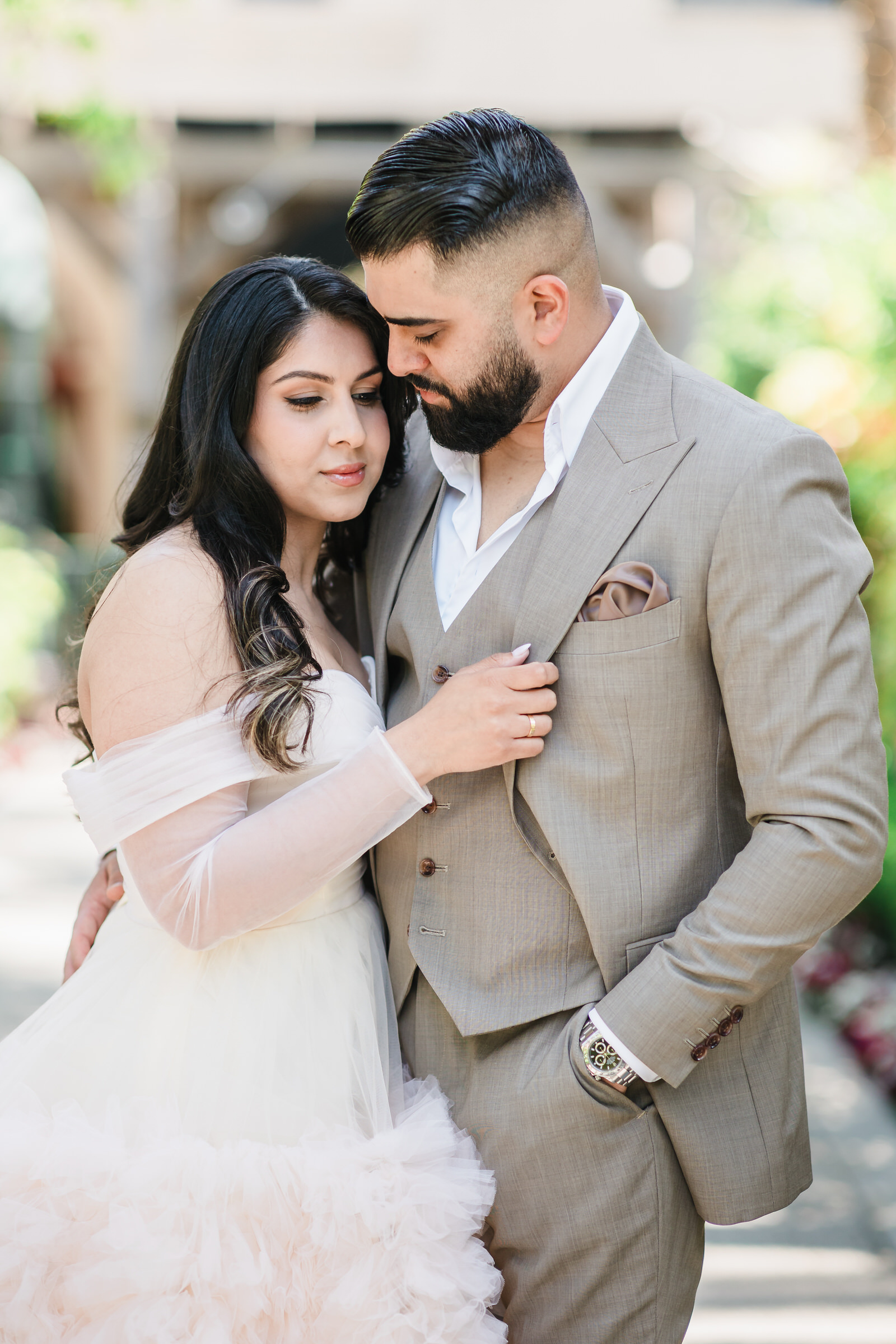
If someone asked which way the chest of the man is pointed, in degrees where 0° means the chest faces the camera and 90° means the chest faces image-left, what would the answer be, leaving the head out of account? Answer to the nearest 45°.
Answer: approximately 45°

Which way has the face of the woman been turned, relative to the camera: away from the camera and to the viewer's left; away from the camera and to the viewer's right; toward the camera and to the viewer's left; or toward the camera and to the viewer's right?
toward the camera and to the viewer's right
